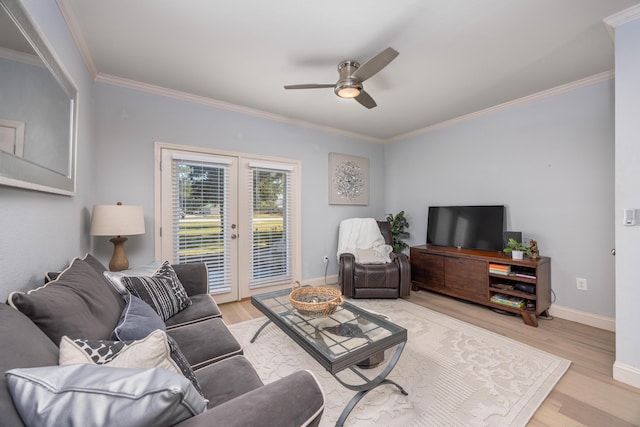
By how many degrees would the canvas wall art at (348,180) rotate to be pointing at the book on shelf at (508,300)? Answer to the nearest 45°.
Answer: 0° — it already faces it

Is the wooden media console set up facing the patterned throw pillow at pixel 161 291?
yes

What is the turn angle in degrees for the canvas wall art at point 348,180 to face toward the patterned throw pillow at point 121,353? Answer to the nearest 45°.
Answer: approximately 45° to its right

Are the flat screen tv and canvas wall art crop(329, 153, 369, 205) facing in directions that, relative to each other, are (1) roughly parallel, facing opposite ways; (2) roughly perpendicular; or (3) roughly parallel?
roughly perpendicular

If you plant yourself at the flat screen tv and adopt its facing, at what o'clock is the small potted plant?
The small potted plant is roughly at 9 o'clock from the flat screen tv.

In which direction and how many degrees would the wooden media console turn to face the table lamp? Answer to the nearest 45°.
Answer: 0° — it already faces it

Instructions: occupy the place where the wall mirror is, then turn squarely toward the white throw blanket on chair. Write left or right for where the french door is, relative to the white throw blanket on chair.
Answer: left

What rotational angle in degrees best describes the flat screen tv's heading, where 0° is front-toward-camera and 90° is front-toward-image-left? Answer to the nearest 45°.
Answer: approximately 45°

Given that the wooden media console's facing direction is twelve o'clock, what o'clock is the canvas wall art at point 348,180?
The canvas wall art is roughly at 2 o'clock from the wooden media console.

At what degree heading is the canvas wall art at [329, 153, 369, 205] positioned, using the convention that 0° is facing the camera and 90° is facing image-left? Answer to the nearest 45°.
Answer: approximately 315°

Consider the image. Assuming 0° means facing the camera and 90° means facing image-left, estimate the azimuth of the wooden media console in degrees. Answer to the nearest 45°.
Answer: approximately 45°
